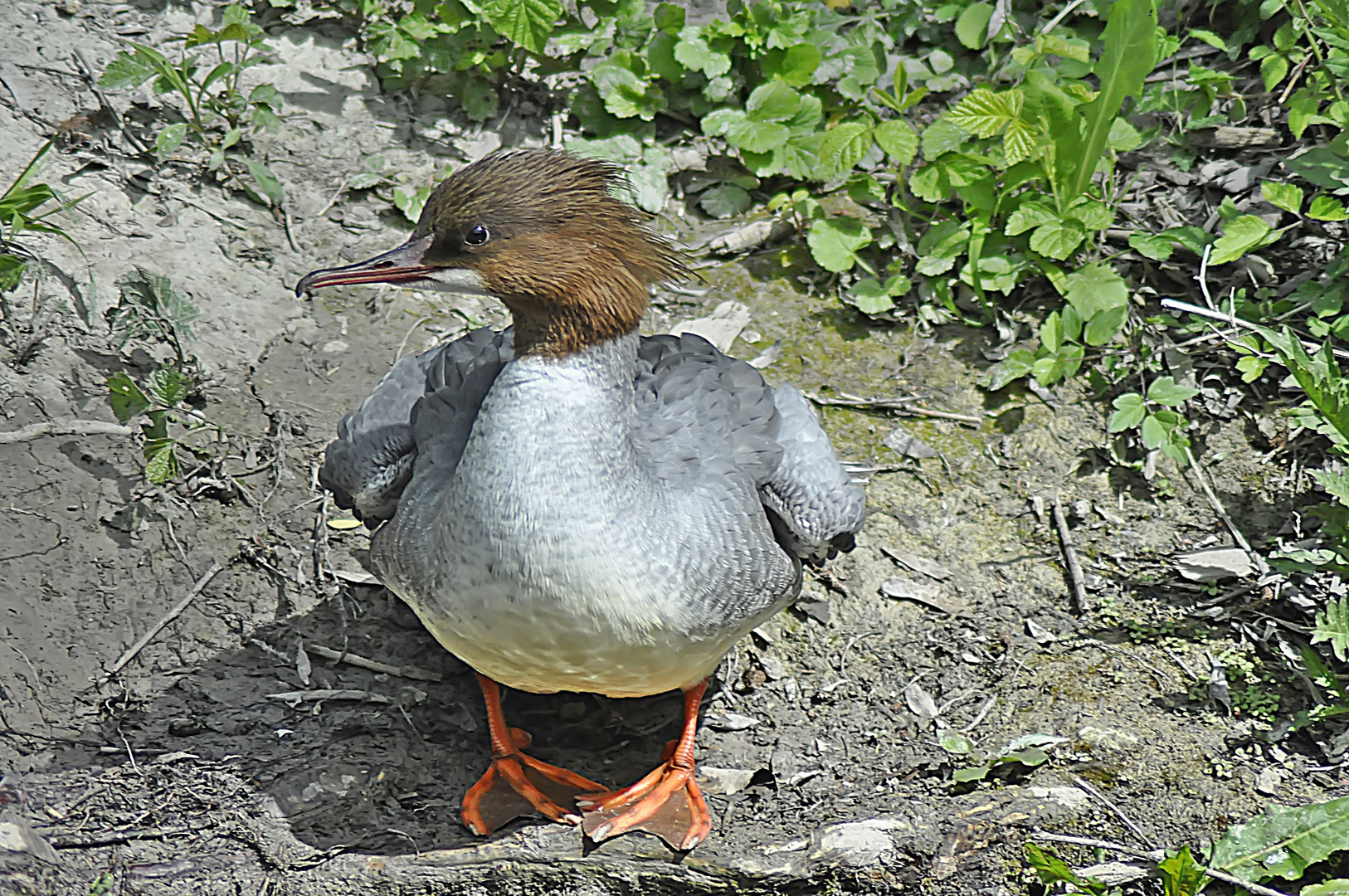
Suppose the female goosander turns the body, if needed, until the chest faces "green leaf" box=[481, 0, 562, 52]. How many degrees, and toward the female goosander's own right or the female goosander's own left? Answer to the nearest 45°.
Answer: approximately 180°

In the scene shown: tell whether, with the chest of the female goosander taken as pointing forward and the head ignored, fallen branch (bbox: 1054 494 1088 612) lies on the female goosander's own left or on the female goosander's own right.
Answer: on the female goosander's own left

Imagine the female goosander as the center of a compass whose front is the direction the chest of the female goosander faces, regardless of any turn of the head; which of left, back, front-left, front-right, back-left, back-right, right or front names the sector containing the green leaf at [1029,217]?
back-left

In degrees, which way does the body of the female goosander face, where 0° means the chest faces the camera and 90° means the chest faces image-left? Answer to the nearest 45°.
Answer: approximately 0°

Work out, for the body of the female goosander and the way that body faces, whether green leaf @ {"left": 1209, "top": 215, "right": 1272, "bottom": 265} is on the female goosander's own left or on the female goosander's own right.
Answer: on the female goosander's own left

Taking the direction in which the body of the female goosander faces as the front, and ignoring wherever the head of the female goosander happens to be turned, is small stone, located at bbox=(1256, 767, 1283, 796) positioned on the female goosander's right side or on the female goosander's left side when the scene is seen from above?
on the female goosander's left side

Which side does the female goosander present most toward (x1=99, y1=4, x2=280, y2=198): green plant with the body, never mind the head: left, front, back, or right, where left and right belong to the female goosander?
back

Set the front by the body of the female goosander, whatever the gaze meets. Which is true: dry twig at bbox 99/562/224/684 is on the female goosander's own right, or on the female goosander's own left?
on the female goosander's own right

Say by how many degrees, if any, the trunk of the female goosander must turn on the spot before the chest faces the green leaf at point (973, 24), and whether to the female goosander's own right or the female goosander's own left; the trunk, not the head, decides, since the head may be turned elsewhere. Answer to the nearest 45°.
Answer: approximately 135° to the female goosander's own left

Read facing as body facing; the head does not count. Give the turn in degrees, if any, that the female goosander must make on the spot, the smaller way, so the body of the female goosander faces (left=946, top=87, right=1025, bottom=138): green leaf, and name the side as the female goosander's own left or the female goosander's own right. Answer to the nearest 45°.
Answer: approximately 135° to the female goosander's own left

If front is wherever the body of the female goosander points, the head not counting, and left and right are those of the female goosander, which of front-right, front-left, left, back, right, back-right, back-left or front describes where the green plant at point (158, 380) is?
back-right

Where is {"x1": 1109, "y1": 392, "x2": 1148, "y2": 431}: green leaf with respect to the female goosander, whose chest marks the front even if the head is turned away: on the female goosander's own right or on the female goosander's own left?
on the female goosander's own left

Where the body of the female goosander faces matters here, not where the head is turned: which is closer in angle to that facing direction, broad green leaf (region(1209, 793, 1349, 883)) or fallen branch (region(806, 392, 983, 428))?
the broad green leaf
